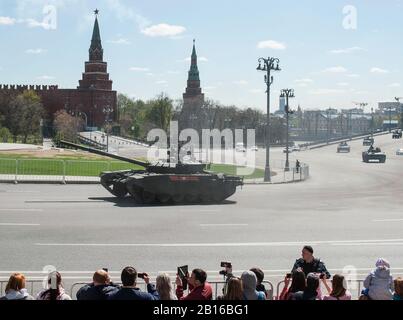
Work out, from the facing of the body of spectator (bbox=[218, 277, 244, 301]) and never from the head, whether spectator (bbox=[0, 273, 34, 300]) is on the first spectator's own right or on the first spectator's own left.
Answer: on the first spectator's own left

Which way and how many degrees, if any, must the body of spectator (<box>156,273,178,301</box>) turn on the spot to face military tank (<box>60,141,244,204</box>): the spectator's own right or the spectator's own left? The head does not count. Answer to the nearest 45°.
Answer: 0° — they already face it

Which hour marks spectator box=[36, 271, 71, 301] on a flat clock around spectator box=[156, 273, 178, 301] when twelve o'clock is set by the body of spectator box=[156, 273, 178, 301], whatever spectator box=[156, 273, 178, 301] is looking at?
spectator box=[36, 271, 71, 301] is roughly at 9 o'clock from spectator box=[156, 273, 178, 301].

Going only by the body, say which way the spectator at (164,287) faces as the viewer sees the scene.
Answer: away from the camera

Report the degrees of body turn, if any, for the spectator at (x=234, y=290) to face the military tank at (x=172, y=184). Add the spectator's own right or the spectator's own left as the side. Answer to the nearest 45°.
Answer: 0° — they already face it

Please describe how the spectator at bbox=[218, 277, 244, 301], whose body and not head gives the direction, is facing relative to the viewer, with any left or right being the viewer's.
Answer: facing away from the viewer

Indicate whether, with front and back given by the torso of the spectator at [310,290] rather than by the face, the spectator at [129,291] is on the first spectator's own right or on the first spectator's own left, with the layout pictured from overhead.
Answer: on the first spectator's own left

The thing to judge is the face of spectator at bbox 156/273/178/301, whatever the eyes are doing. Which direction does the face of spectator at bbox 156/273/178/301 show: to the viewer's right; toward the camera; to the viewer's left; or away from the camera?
away from the camera

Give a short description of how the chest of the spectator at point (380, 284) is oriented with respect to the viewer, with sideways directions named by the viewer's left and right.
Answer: facing away from the viewer

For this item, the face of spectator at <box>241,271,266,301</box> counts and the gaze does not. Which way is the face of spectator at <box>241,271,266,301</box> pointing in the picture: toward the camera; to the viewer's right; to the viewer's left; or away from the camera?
away from the camera

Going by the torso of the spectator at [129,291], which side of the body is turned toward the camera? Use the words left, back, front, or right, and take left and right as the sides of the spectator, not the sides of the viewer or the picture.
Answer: back

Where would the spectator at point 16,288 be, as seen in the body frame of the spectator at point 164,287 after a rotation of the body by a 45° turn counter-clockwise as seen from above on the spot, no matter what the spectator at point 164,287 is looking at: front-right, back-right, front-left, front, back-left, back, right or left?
front-left

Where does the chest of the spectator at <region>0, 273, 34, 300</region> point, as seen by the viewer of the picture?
away from the camera

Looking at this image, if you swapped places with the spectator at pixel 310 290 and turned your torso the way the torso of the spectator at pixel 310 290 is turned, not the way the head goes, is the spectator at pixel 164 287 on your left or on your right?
on your left

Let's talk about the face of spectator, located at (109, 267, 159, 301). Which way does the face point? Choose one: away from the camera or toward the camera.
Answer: away from the camera

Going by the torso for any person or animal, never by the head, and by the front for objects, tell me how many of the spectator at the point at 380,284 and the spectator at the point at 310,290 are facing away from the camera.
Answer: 2

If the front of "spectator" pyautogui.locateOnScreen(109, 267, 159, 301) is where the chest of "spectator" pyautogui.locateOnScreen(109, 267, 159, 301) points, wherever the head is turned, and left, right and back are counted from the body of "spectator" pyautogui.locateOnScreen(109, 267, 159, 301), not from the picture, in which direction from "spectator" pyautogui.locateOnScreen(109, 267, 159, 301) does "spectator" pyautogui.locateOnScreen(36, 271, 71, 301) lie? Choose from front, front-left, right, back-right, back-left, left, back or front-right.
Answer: front-left

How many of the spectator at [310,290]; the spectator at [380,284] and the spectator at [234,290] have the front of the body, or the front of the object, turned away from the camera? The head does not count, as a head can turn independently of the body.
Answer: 3

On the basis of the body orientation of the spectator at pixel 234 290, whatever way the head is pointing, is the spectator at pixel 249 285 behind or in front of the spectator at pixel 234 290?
in front
